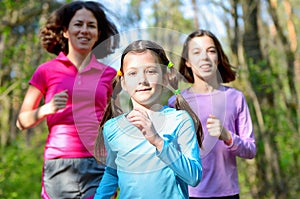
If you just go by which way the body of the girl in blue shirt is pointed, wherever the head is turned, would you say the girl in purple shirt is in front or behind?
behind

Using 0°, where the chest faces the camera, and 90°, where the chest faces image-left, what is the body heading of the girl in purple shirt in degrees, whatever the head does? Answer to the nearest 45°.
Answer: approximately 0°

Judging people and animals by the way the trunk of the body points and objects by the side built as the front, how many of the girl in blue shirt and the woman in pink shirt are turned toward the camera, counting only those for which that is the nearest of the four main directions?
2

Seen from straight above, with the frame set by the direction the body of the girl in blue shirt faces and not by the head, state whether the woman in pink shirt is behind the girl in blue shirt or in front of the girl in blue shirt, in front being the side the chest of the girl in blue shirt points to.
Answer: behind
